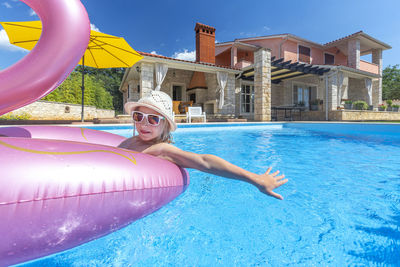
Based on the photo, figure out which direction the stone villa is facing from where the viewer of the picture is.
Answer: facing the viewer

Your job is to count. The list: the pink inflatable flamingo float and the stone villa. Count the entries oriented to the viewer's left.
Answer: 1

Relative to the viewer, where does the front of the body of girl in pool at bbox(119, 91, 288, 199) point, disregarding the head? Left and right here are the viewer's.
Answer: facing the viewer and to the left of the viewer

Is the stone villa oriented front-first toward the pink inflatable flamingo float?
yes

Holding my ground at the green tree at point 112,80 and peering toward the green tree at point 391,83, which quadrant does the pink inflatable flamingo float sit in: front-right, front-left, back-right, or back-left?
front-right

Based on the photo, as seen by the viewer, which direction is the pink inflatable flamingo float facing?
to the viewer's left

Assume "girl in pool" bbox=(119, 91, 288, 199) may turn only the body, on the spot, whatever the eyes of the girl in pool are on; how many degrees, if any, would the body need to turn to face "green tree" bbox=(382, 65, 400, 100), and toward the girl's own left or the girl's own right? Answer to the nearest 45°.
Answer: approximately 180°

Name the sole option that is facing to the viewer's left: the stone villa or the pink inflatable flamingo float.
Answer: the pink inflatable flamingo float

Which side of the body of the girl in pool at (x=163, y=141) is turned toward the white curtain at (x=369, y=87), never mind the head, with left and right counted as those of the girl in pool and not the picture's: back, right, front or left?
back

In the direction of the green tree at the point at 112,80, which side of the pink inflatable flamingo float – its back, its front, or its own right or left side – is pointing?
right

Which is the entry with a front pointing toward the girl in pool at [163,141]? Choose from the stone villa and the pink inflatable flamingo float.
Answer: the stone villa
